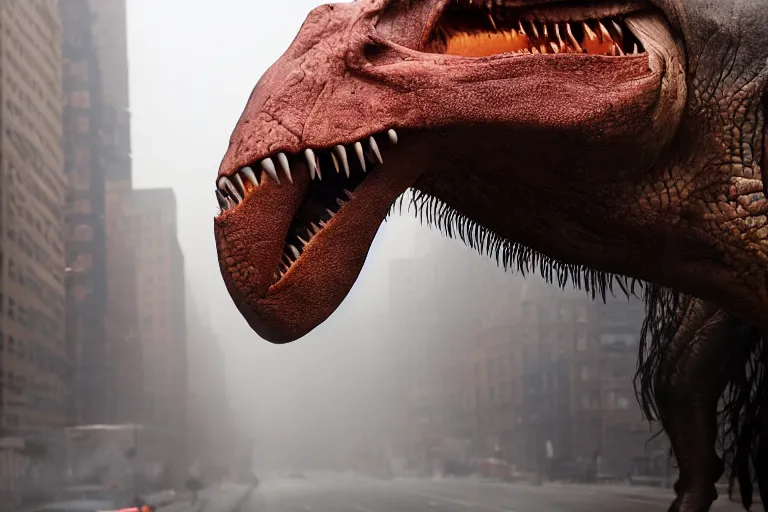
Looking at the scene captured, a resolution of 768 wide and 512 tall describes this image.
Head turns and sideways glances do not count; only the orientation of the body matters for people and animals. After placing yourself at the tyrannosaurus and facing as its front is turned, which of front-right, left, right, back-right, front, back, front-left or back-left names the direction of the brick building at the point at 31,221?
front-right

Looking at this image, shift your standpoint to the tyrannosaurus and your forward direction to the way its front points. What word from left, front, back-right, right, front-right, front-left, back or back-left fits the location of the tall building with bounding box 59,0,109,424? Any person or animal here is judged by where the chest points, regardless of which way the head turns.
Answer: front-right

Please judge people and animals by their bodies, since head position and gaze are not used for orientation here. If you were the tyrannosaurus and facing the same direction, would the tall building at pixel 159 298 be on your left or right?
on your right

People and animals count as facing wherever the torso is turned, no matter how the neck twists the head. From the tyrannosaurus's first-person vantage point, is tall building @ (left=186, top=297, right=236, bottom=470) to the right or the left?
on its right

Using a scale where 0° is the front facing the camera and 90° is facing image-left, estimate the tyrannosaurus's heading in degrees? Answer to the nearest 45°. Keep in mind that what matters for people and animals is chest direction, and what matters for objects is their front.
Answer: approximately 90°
